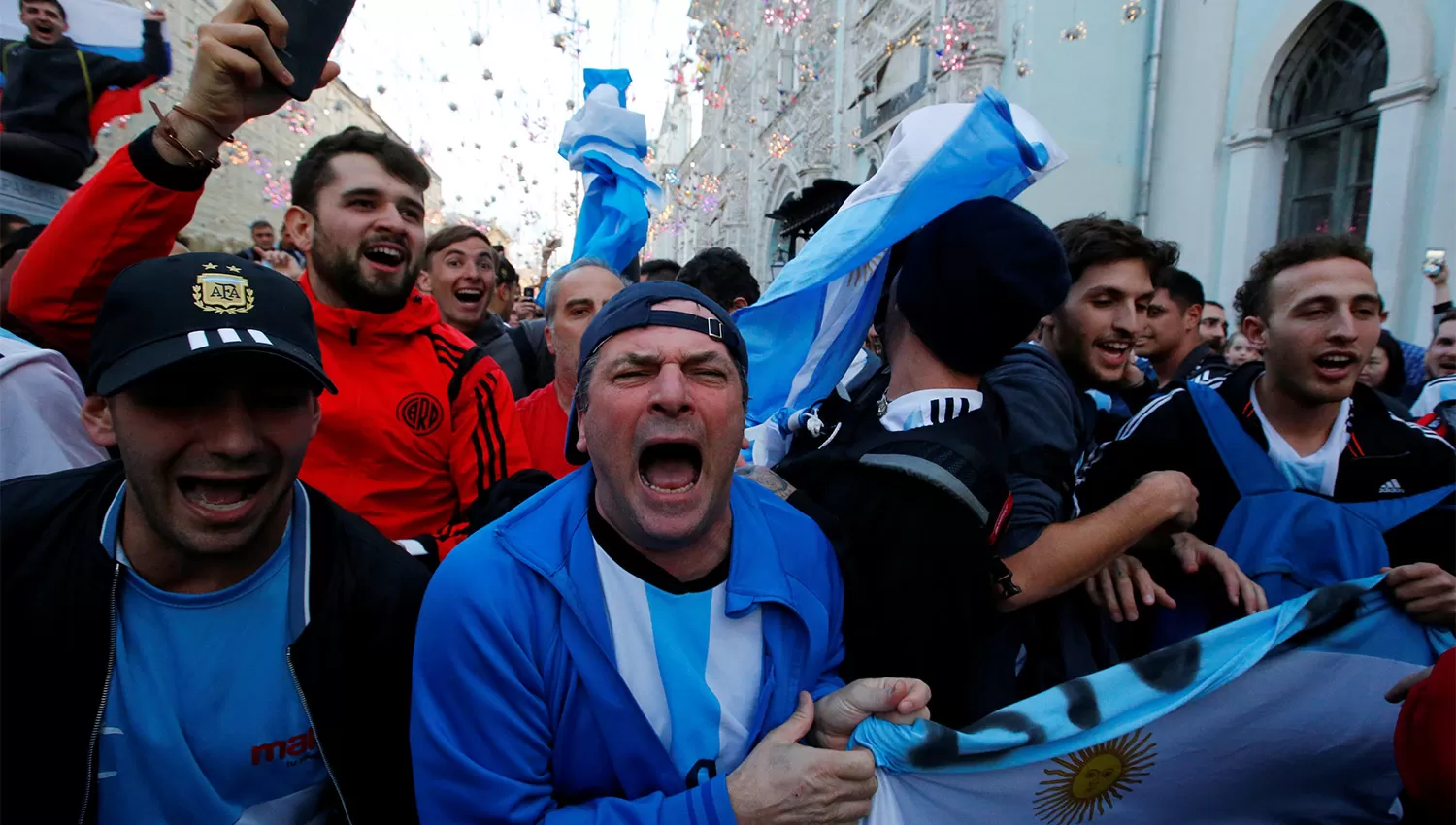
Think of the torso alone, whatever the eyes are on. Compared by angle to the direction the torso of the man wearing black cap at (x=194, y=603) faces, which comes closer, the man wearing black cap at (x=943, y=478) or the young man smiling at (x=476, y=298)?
the man wearing black cap

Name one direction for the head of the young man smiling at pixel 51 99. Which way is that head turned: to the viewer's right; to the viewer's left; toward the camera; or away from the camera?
toward the camera

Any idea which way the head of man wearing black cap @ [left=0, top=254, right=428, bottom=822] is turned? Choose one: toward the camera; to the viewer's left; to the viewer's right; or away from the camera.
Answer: toward the camera

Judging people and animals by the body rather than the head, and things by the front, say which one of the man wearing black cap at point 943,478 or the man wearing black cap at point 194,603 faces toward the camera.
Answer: the man wearing black cap at point 194,603

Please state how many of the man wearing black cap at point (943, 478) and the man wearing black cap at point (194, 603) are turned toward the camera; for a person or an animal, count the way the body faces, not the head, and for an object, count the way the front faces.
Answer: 1

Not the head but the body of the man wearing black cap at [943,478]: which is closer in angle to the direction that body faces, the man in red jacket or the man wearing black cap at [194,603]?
the man in red jacket

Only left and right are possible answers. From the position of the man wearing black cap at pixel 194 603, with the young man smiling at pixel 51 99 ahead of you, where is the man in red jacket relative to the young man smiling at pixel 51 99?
right

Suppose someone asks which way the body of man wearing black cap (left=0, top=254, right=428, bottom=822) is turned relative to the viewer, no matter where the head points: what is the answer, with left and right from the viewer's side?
facing the viewer

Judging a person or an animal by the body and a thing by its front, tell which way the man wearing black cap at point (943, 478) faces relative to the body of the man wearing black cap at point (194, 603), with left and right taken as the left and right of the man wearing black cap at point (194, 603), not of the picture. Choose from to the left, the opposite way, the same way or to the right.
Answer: the opposite way

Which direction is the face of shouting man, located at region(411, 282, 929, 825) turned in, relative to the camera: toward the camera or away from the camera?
toward the camera

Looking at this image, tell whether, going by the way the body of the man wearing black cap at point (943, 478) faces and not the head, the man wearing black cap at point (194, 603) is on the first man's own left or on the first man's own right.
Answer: on the first man's own left
